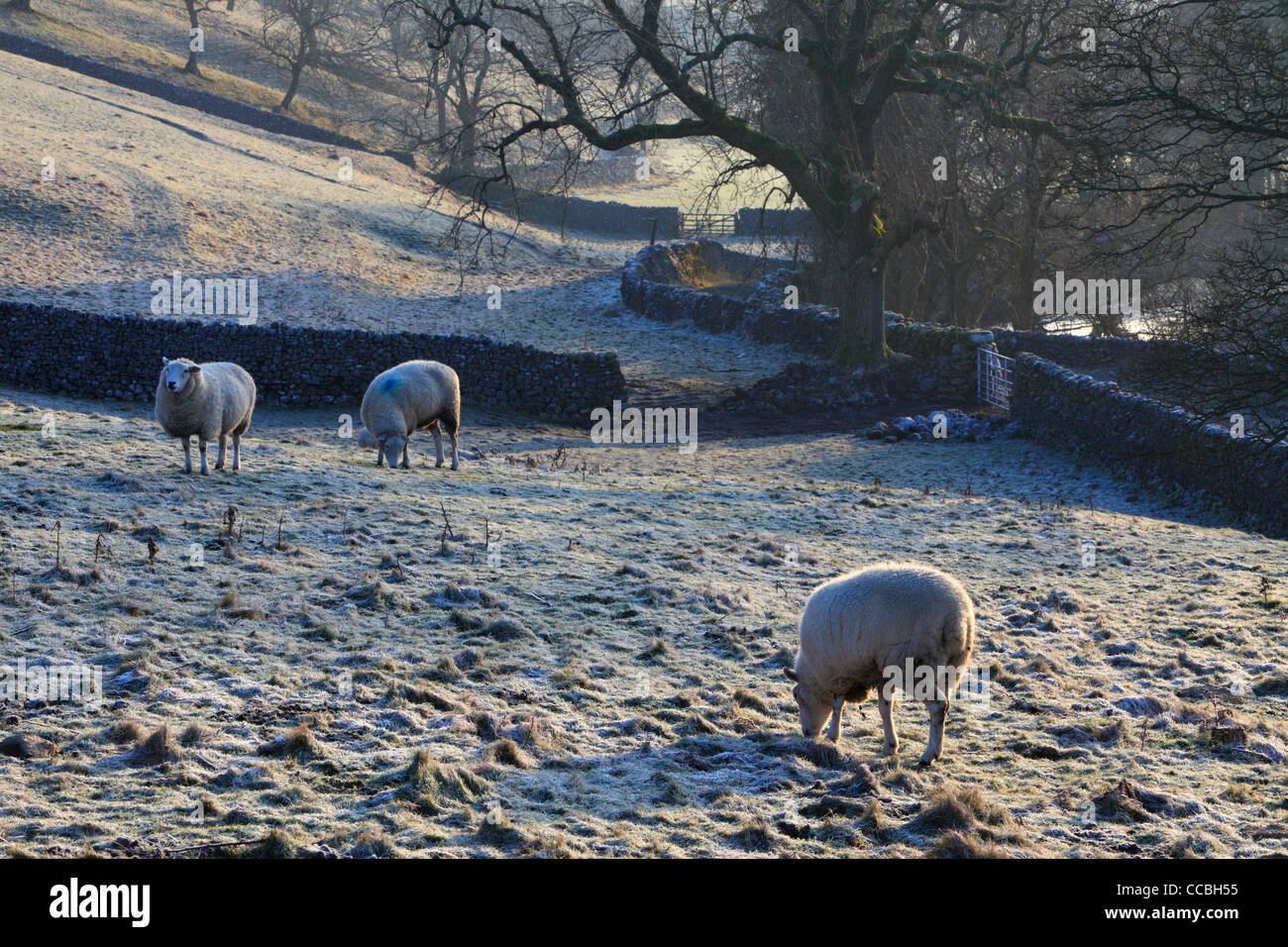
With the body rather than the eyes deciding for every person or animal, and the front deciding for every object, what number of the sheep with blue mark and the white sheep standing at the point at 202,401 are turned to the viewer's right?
0

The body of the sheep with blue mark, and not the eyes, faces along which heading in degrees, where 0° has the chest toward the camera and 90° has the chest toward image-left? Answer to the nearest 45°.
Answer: approximately 45°

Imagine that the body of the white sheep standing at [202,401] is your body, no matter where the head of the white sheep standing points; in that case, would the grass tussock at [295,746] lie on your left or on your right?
on your left

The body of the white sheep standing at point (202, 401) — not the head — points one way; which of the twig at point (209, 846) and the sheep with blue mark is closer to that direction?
the twig

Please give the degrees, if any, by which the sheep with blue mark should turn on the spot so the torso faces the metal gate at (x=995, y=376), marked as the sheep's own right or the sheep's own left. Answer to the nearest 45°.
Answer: approximately 180°

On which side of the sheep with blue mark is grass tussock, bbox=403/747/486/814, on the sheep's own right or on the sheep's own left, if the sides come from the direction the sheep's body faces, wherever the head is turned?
on the sheep's own left

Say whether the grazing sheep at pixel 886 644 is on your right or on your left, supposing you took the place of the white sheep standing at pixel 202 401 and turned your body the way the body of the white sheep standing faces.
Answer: on your left

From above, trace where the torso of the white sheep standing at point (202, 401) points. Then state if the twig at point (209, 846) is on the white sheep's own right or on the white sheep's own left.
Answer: on the white sheep's own left

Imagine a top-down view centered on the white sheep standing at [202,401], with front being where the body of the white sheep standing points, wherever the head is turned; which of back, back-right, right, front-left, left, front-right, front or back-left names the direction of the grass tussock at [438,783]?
front-left

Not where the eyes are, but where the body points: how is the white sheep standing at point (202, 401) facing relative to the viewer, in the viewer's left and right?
facing the viewer and to the left of the viewer
